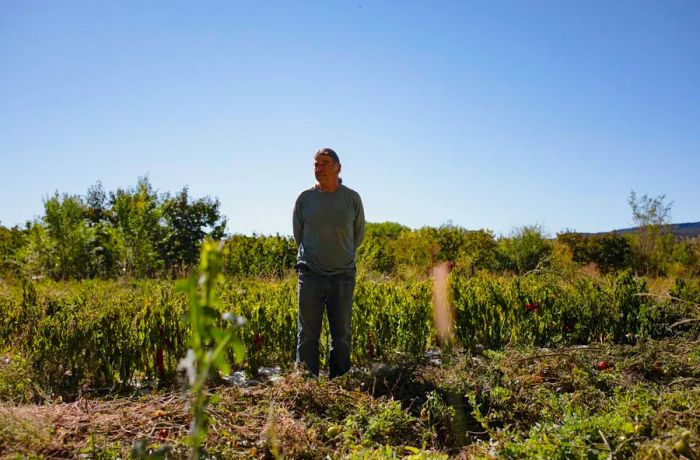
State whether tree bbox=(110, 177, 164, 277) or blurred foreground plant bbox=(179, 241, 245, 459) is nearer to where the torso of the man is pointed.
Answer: the blurred foreground plant

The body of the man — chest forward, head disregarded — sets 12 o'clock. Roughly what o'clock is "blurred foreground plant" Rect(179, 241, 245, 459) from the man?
The blurred foreground plant is roughly at 12 o'clock from the man.

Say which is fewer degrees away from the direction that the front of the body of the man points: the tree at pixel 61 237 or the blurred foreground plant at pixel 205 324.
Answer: the blurred foreground plant

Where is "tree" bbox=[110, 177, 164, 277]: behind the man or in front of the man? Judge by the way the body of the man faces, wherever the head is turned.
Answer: behind

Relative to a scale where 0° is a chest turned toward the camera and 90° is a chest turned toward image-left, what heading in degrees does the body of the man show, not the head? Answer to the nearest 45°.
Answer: approximately 0°

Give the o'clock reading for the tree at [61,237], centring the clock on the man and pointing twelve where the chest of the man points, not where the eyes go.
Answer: The tree is roughly at 5 o'clock from the man.

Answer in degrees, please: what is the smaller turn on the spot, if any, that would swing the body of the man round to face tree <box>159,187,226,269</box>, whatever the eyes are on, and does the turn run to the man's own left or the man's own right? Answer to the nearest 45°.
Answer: approximately 180°
